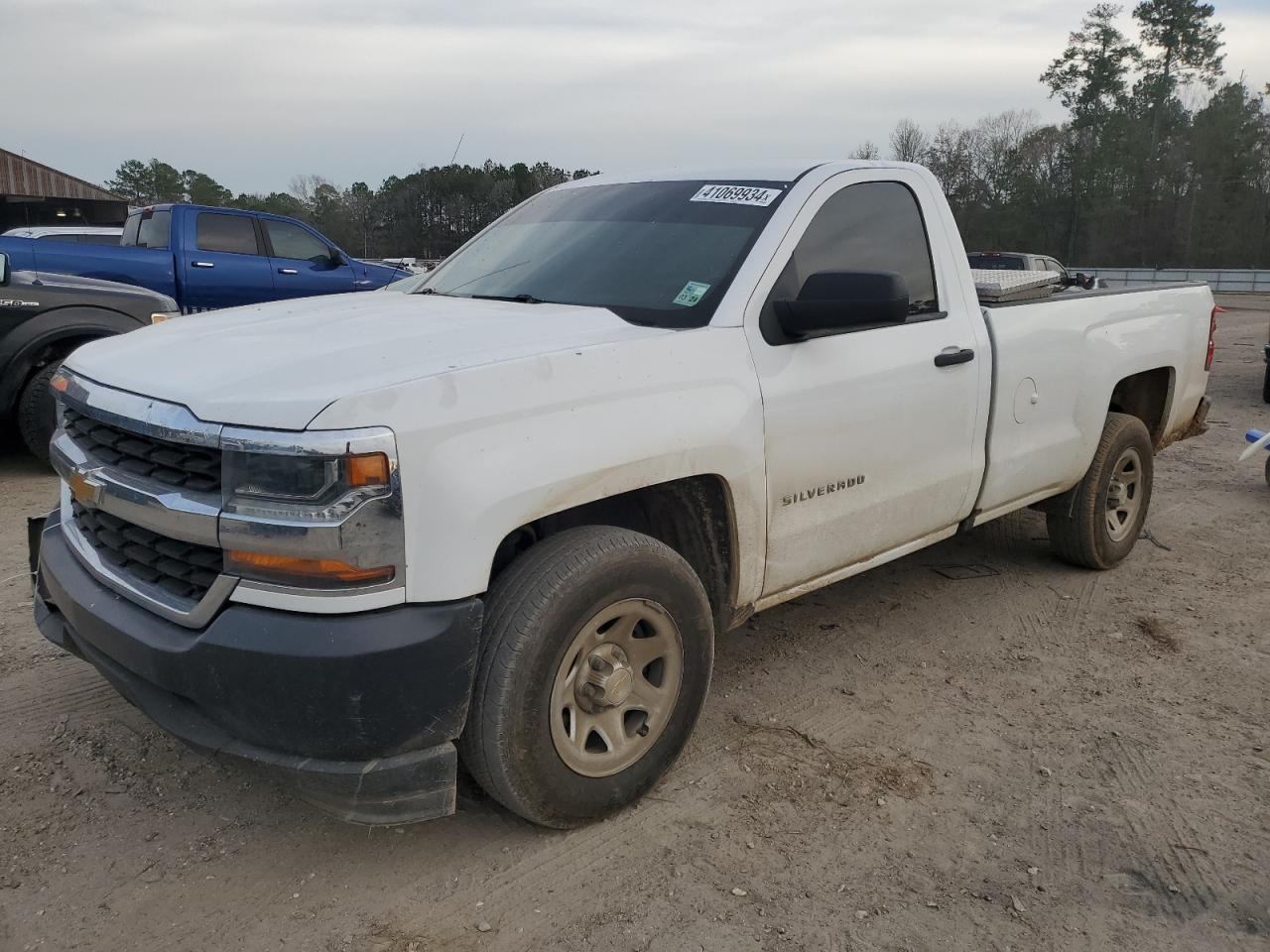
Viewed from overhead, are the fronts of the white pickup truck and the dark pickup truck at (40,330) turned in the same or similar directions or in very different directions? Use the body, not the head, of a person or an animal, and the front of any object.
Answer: very different directions

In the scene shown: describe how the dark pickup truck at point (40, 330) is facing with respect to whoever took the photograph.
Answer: facing to the right of the viewer

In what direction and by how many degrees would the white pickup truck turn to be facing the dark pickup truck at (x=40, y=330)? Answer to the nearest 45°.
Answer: approximately 90° to its right

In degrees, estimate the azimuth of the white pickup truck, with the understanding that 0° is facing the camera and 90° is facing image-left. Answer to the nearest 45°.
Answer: approximately 45°

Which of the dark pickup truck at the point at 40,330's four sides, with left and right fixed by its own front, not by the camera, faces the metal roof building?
left

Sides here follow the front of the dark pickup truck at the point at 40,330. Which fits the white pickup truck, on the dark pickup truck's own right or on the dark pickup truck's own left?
on the dark pickup truck's own right

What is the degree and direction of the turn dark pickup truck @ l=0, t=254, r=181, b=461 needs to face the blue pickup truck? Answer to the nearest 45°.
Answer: approximately 90° to its left

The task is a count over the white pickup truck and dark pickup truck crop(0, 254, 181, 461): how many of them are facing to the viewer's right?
1

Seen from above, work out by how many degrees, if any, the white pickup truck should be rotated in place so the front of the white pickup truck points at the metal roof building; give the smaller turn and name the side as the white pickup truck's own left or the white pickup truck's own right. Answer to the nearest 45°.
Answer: approximately 90° to the white pickup truck's own right

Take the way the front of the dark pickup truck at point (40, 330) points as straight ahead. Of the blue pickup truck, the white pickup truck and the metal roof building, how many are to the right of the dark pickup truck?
1
